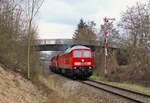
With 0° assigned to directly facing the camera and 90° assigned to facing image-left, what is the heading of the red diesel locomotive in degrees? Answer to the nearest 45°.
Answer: approximately 315°
